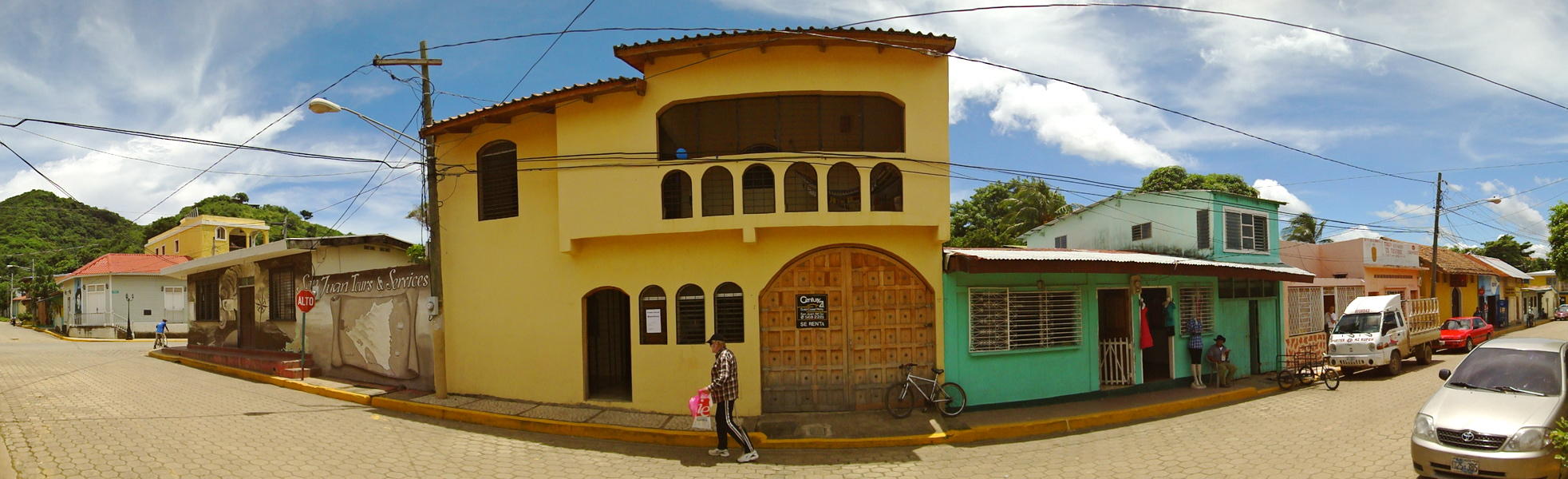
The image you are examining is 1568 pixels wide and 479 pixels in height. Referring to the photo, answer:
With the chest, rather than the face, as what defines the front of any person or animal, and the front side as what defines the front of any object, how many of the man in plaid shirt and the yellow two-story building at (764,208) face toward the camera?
1

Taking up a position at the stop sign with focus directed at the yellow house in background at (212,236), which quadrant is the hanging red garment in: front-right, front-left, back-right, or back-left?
back-right

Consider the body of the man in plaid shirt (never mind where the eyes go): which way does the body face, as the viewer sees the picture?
to the viewer's left

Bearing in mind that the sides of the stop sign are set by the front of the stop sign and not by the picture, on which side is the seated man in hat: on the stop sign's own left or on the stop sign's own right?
on the stop sign's own left

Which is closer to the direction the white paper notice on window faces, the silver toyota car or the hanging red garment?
the silver toyota car

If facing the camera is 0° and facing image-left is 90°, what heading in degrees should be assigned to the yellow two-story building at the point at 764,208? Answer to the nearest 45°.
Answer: approximately 0°

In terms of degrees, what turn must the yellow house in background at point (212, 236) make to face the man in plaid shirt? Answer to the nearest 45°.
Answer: approximately 45° to its right

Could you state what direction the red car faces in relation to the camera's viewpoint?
facing the viewer and to the left of the viewer

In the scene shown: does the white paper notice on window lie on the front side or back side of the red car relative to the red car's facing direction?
on the front side

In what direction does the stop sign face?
toward the camera
